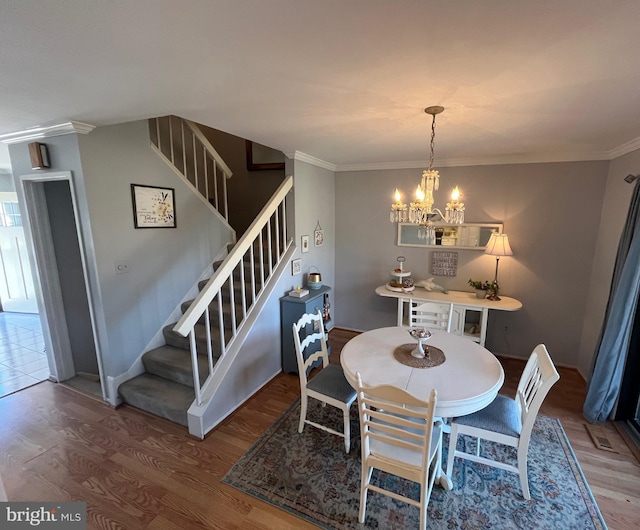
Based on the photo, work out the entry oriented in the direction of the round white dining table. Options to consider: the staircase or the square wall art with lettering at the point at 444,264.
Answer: the square wall art with lettering

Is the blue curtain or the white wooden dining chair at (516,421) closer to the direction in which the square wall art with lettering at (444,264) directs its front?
the white wooden dining chair

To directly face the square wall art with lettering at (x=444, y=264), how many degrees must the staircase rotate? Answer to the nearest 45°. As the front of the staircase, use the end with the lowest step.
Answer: approximately 135° to its left

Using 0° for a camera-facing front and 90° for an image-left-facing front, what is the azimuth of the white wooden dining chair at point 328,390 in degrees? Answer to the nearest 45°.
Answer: approximately 315°

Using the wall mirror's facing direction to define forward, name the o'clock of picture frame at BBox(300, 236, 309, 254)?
The picture frame is roughly at 2 o'clock from the wall mirror.

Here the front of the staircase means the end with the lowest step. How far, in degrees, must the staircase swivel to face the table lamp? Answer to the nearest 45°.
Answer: approximately 135° to its left

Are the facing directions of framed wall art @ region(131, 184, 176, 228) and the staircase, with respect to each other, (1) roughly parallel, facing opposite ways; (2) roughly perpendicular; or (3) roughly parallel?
roughly perpendicular

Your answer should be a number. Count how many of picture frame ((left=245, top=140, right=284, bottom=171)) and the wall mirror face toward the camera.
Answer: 2
